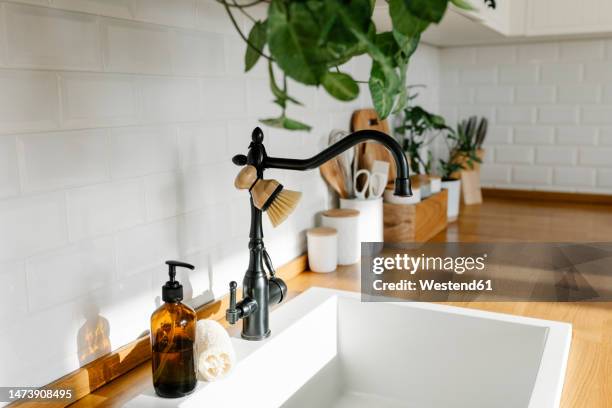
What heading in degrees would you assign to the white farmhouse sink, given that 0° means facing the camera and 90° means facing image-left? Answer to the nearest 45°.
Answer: approximately 315°

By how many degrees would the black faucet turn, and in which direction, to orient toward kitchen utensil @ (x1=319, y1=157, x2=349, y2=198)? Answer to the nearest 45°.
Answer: approximately 90° to its left

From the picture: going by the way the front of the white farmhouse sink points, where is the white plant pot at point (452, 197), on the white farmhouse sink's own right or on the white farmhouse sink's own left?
on the white farmhouse sink's own left

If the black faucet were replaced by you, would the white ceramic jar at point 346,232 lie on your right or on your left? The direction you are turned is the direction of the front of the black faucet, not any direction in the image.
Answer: on your left

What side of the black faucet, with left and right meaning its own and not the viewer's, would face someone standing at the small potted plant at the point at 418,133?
left

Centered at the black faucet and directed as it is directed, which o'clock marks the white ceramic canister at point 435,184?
The white ceramic canister is roughly at 10 o'clock from the black faucet.

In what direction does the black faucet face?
to the viewer's right

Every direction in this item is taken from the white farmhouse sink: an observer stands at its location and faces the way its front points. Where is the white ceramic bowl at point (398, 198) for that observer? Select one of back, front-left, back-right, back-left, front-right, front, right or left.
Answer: back-left

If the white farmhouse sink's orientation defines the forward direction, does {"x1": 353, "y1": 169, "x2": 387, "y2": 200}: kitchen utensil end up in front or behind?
behind

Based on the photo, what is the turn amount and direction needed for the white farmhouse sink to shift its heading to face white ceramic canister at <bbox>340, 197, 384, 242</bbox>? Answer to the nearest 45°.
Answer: approximately 135° to its left
